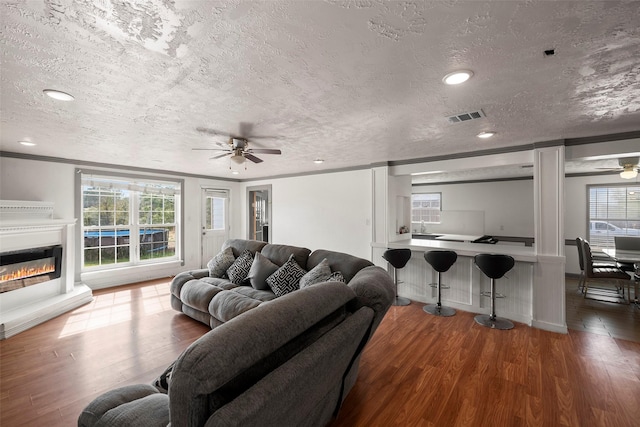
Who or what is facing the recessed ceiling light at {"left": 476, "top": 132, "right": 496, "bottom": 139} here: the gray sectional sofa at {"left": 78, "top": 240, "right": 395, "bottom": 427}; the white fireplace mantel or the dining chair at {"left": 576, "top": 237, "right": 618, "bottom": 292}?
the white fireplace mantel

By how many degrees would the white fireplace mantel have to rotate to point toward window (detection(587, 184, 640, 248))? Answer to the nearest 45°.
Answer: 0° — it already faces it

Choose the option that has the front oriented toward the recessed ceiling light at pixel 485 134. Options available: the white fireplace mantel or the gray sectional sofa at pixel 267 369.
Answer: the white fireplace mantel

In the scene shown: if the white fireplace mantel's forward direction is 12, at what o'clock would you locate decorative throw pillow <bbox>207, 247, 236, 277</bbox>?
The decorative throw pillow is roughly at 12 o'clock from the white fireplace mantel.

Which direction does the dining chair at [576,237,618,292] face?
to the viewer's right

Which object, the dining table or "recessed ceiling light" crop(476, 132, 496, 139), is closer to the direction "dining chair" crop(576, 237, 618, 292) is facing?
the dining table

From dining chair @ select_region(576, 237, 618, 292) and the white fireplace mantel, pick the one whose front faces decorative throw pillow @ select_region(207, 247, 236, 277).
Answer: the white fireplace mantel

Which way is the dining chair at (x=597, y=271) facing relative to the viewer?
to the viewer's right

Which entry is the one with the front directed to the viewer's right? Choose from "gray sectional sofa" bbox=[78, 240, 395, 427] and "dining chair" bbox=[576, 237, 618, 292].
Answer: the dining chair

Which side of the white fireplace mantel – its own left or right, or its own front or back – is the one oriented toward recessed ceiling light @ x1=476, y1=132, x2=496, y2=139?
front

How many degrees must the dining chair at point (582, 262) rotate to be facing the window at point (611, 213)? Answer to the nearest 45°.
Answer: approximately 90° to its left
